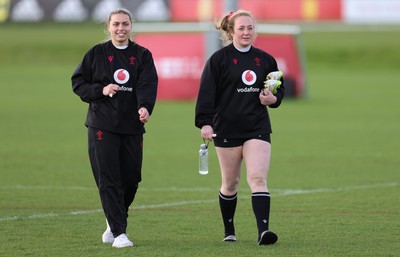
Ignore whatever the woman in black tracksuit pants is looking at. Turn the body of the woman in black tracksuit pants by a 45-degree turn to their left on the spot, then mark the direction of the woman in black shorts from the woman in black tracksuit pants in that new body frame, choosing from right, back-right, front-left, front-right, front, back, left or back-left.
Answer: front-left

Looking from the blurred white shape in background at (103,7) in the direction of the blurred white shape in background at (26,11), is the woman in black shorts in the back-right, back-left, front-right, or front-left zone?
back-left

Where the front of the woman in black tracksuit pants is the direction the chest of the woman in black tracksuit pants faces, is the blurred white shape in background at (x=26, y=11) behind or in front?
behind

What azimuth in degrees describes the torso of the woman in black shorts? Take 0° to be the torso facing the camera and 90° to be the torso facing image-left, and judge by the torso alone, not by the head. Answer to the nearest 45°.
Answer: approximately 0°

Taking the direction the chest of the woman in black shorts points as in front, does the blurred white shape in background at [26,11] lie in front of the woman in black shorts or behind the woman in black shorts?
behind

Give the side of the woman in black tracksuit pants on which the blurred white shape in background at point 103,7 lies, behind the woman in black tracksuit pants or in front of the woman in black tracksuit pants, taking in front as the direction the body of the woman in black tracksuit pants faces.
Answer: behind
